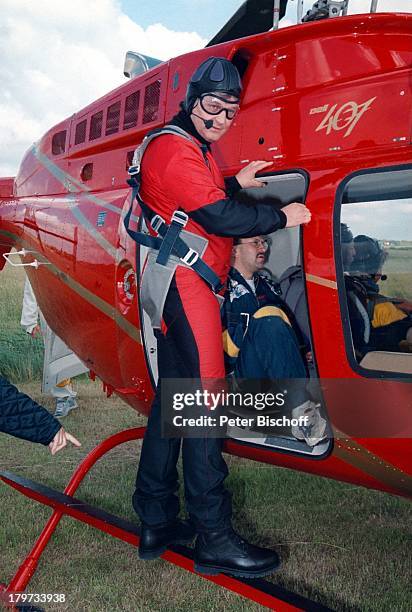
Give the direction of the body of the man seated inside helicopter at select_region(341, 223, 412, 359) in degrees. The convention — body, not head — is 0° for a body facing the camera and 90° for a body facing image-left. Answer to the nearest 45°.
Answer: approximately 270°

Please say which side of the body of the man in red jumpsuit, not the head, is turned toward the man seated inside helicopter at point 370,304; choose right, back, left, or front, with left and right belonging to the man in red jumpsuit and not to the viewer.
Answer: front

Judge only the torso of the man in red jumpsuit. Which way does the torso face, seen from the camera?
to the viewer's right

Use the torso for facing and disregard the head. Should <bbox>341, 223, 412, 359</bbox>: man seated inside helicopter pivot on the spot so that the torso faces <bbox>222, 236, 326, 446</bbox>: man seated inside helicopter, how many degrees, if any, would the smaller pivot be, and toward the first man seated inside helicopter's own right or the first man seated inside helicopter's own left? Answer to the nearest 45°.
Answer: approximately 180°

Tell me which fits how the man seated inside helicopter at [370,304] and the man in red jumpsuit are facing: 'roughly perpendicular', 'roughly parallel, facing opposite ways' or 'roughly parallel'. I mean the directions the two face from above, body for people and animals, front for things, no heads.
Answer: roughly parallel

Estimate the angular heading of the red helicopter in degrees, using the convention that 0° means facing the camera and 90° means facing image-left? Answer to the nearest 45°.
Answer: approximately 315°

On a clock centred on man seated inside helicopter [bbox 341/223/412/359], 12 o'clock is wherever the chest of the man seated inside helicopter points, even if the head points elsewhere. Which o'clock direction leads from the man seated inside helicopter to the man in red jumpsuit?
The man in red jumpsuit is roughly at 5 o'clock from the man seated inside helicopter.
